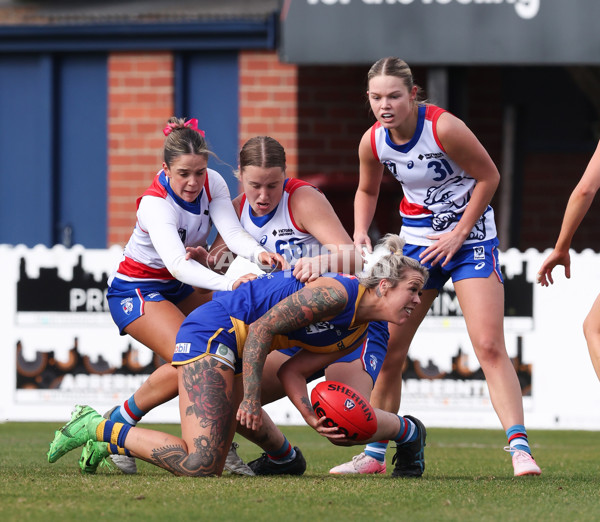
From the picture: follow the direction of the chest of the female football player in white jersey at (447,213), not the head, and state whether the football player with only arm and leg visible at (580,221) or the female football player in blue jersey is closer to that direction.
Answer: the female football player in blue jersey

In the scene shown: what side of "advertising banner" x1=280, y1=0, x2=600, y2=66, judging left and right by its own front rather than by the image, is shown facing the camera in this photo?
front

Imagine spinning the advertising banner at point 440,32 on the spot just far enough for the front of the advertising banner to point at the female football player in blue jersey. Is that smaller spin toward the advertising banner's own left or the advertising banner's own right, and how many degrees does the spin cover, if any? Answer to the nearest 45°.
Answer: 0° — it already faces them

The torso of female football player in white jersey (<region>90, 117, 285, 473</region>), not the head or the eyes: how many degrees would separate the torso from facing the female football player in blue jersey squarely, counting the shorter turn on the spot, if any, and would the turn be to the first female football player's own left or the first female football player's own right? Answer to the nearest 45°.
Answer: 0° — they already face them

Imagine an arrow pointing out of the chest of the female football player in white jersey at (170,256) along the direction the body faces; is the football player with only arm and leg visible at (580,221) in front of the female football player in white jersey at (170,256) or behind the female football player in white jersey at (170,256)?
in front

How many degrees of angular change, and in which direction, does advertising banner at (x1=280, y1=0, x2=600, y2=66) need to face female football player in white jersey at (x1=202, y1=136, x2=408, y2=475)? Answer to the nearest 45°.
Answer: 0° — it already faces them

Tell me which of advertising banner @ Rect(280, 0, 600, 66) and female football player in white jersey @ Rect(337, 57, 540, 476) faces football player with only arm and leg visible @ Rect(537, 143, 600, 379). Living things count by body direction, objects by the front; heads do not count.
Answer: the advertising banner

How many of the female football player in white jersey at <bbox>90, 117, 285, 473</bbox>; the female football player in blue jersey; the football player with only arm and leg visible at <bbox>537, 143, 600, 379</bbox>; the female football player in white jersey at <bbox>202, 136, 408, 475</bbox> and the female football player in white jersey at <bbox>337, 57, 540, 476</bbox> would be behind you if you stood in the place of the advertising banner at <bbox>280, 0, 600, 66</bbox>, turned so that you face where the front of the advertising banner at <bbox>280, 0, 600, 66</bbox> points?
0

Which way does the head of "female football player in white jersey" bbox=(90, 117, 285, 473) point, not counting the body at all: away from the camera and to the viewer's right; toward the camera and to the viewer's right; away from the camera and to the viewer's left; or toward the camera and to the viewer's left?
toward the camera and to the viewer's right

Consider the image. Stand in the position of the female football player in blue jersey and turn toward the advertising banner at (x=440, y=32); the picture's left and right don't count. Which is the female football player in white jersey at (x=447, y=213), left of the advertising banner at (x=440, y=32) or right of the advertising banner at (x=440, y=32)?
right

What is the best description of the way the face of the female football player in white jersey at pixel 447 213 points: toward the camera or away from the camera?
toward the camera

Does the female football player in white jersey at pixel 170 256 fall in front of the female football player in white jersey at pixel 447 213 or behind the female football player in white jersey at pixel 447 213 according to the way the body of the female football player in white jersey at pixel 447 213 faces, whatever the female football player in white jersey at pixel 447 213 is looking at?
in front

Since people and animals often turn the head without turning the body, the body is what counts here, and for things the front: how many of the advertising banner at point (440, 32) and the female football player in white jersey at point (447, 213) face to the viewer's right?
0

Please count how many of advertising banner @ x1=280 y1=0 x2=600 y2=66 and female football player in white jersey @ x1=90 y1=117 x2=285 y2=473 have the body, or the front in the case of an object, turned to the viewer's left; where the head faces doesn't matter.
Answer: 0

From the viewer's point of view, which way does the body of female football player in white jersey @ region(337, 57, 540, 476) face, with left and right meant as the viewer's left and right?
facing the viewer and to the left of the viewer

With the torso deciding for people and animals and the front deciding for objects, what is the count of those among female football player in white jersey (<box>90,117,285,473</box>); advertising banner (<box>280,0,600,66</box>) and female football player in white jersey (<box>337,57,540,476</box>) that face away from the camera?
0

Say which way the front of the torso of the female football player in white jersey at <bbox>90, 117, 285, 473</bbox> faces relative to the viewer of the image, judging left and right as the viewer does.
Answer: facing the viewer and to the right of the viewer

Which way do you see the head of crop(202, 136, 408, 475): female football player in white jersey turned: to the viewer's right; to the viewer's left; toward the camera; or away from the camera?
toward the camera
